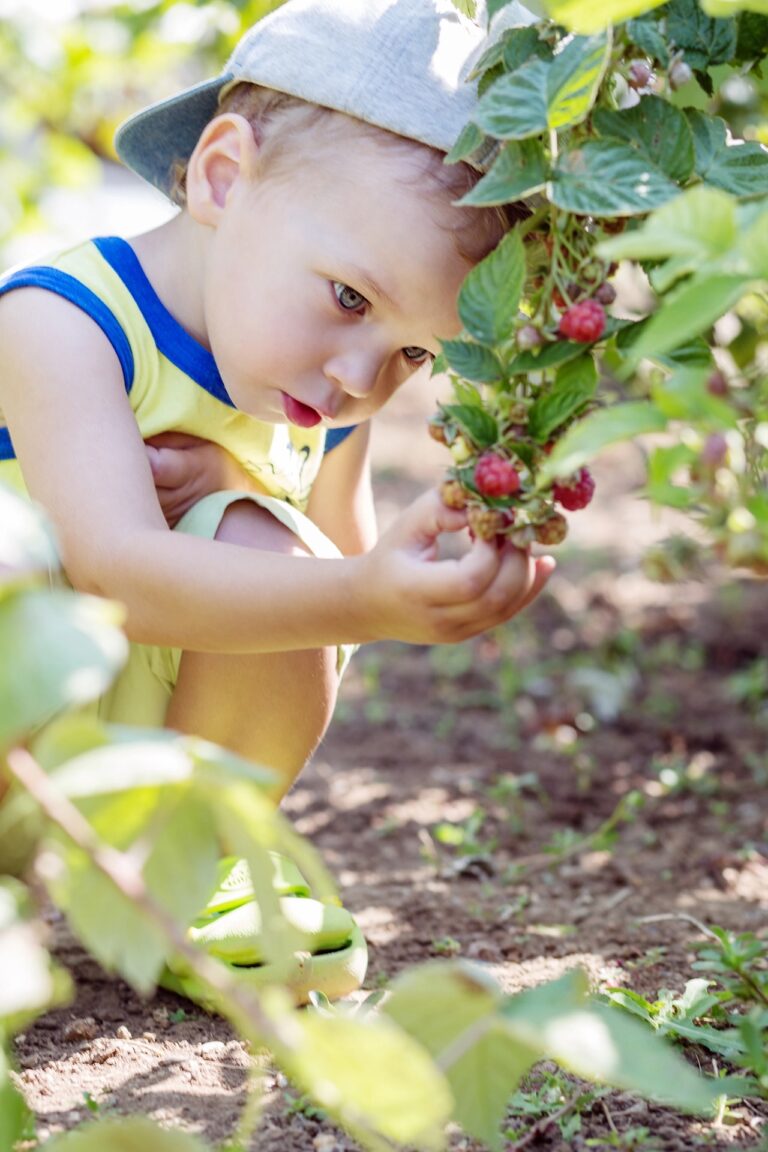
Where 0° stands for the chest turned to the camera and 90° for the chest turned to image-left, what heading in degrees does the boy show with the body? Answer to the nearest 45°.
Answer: approximately 315°

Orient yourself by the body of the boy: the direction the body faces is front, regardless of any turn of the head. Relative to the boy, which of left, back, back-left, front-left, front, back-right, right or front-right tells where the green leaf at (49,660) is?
front-right

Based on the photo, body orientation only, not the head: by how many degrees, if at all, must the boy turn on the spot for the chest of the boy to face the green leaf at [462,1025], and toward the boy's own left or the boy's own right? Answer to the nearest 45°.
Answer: approximately 45° to the boy's own right

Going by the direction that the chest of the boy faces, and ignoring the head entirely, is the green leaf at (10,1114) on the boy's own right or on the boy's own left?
on the boy's own right

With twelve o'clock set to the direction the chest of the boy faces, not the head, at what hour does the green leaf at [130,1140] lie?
The green leaf is roughly at 2 o'clock from the boy.

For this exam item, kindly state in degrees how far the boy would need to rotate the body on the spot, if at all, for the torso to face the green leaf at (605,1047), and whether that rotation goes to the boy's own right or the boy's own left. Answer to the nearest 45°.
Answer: approximately 45° to the boy's own right
